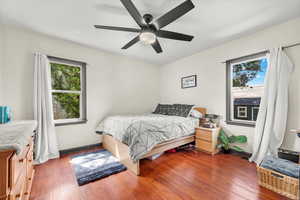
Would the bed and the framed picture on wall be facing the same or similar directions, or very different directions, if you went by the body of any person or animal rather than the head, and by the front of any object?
same or similar directions

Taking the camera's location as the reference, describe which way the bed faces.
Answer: facing the viewer and to the left of the viewer

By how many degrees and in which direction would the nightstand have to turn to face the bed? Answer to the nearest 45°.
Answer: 0° — it already faces it

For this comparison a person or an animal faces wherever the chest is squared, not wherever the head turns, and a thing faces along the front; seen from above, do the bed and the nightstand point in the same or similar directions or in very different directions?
same or similar directions

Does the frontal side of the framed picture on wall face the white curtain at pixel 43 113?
yes

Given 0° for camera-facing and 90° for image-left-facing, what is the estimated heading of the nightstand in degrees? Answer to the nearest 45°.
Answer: approximately 45°

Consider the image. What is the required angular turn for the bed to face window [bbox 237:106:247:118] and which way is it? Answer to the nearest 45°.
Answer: approximately 135° to its left

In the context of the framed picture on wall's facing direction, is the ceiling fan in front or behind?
in front

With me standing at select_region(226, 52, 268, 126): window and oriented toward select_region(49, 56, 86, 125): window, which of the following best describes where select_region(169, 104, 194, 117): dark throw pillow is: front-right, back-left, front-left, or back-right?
front-right

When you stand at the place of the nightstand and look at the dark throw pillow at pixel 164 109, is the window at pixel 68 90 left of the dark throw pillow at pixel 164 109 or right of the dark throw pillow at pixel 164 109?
left

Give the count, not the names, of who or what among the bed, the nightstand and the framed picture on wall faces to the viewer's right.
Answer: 0
